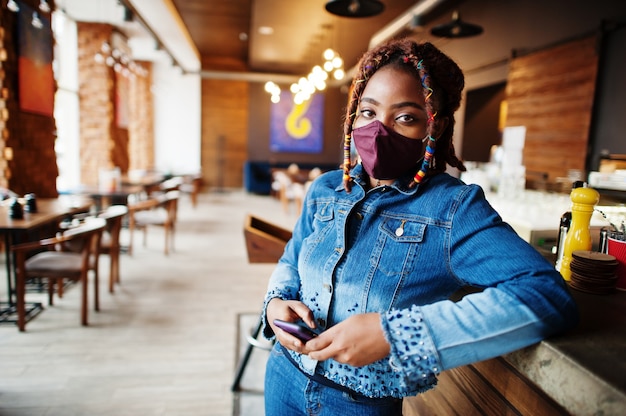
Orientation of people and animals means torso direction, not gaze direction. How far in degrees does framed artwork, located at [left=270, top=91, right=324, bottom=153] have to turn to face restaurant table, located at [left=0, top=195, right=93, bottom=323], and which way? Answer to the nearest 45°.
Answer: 0° — it already faces it

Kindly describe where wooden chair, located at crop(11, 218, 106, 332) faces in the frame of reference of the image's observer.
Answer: facing to the left of the viewer

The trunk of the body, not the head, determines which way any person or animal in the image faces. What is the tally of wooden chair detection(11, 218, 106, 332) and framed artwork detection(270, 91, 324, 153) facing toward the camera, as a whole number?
1

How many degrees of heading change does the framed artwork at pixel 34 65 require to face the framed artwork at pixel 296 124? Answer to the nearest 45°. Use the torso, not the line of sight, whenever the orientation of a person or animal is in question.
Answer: approximately 90° to its left

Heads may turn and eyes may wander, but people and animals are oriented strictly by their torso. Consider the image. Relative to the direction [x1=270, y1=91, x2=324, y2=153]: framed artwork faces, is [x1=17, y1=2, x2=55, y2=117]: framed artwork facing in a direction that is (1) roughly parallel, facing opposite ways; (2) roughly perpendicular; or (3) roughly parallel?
roughly perpendicular

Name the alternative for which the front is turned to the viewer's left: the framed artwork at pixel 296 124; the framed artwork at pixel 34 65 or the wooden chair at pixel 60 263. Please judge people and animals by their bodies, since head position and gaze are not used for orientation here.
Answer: the wooden chair

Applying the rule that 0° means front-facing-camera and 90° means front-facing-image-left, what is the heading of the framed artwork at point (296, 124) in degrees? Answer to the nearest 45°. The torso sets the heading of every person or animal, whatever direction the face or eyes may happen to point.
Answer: approximately 0°

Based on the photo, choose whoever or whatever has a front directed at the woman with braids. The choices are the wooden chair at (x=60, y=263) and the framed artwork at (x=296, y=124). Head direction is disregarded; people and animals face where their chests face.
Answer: the framed artwork
